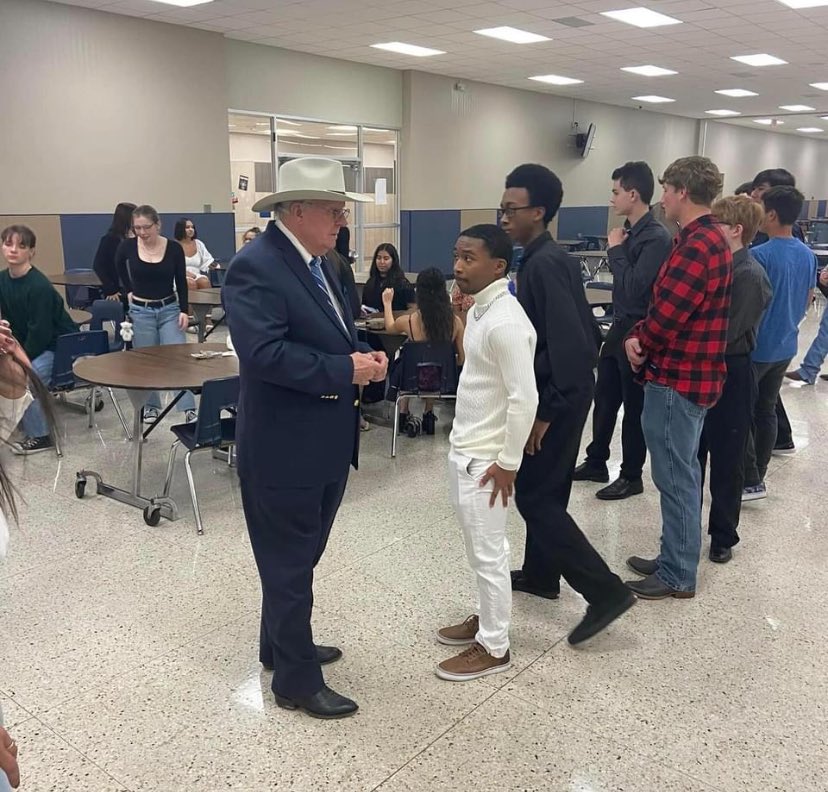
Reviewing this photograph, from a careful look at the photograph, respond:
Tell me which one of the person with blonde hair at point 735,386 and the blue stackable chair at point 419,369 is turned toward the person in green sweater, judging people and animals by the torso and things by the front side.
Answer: the person with blonde hair

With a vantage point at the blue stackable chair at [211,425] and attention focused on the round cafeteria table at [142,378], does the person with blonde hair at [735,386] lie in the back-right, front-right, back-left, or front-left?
back-right

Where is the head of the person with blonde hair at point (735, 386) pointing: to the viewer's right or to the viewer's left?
to the viewer's left

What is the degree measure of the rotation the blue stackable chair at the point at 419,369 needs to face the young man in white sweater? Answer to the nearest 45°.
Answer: approximately 180°

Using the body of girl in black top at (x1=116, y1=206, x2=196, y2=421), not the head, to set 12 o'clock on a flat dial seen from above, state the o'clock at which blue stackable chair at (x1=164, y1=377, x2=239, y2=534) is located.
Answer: The blue stackable chair is roughly at 12 o'clock from the girl in black top.

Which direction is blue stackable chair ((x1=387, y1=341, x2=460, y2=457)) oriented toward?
away from the camera

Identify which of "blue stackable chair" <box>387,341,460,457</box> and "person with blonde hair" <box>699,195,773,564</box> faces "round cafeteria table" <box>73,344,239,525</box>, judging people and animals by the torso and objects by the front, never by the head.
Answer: the person with blonde hair

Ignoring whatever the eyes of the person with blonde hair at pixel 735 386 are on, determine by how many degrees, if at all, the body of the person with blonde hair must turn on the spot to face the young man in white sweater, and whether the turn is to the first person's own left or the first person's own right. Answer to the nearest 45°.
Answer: approximately 45° to the first person's own left

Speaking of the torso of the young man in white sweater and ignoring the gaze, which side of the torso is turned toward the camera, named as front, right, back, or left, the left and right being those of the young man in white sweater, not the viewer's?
left

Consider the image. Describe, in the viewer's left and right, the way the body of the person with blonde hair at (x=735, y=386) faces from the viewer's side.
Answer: facing to the left of the viewer

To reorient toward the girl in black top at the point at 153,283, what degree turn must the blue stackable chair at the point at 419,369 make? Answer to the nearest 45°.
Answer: approximately 90° to its left

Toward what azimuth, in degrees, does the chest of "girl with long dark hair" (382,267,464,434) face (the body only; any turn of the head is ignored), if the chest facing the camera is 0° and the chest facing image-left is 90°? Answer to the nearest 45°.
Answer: approximately 180°

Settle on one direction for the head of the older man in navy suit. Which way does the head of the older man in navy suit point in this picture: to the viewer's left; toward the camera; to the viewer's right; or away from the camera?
to the viewer's right

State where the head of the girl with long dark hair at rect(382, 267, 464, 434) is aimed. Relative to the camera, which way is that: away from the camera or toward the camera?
away from the camera
